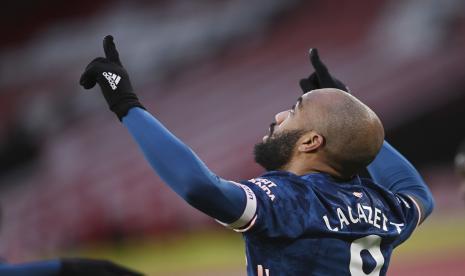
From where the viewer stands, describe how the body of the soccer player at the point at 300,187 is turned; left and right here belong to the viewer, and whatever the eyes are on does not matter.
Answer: facing away from the viewer and to the left of the viewer
